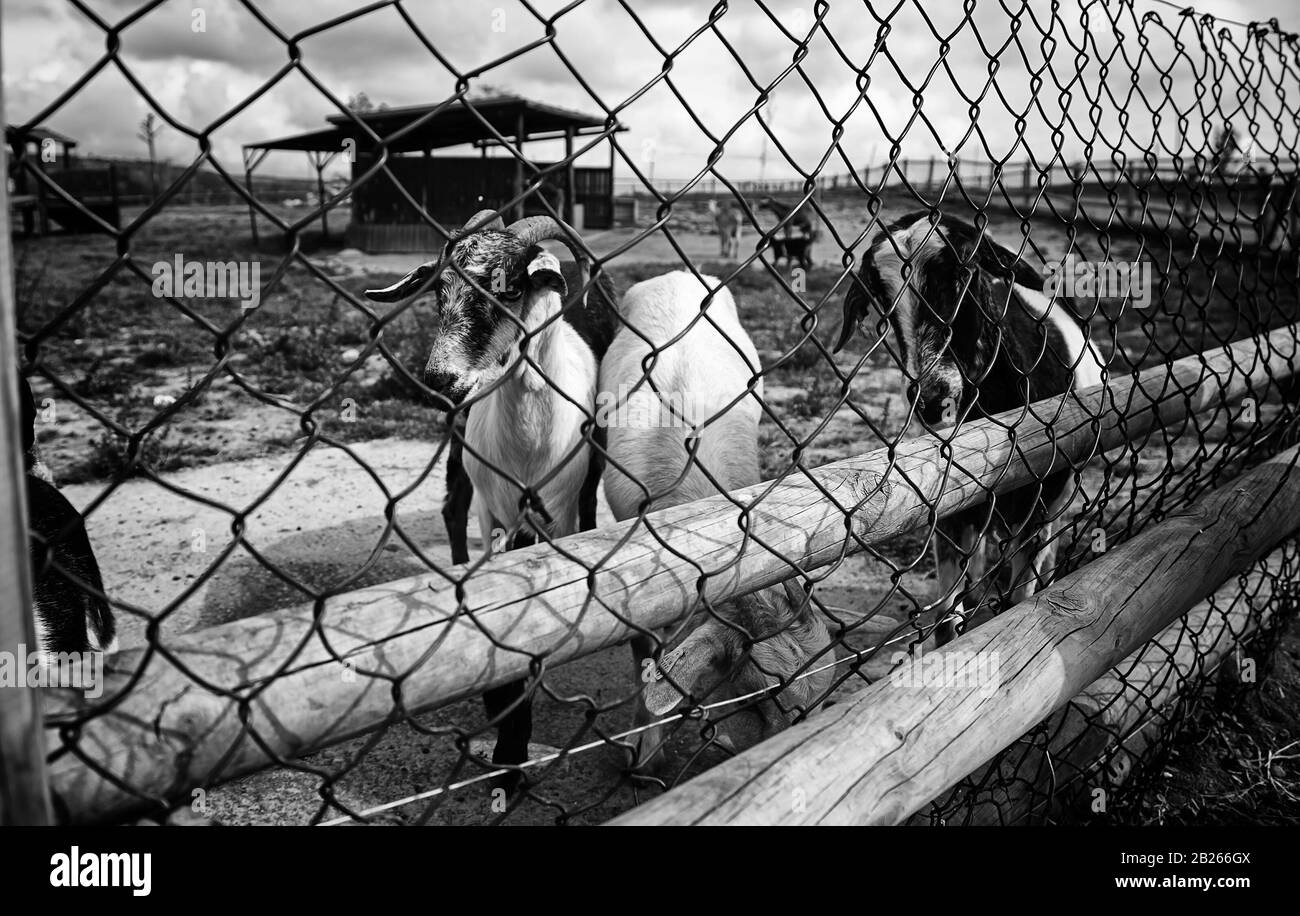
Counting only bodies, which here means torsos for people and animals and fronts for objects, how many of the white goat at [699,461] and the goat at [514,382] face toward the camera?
2

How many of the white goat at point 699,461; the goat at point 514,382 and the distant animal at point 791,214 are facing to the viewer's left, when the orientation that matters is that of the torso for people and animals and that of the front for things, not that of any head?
1

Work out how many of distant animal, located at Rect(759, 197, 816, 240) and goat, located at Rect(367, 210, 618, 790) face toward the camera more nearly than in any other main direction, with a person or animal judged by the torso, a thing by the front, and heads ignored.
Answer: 1

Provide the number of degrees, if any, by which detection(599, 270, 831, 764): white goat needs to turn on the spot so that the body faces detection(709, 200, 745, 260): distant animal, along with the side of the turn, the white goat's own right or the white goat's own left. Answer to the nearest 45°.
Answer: approximately 180°

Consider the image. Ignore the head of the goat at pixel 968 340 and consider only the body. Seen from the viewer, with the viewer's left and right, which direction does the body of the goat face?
facing the viewer and to the left of the viewer

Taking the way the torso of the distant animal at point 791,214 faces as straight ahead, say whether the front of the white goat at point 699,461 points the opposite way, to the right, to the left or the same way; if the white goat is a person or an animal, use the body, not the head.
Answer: to the left

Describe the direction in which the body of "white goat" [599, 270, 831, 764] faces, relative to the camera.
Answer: toward the camera

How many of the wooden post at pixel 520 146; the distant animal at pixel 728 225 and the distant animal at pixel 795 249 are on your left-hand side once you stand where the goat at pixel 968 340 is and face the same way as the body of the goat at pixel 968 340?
0

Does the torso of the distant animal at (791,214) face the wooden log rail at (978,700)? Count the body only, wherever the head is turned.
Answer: no

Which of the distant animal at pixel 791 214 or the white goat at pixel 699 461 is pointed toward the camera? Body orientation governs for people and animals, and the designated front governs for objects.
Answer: the white goat

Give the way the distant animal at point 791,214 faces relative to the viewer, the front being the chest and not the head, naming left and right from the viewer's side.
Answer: facing to the left of the viewer

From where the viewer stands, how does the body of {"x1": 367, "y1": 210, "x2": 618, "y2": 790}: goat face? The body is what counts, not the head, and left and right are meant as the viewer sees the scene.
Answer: facing the viewer

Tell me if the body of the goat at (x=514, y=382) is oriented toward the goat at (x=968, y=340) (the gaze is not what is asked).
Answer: no

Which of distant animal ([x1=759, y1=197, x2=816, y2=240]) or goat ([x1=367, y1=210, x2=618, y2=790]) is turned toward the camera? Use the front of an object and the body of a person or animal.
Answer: the goat
